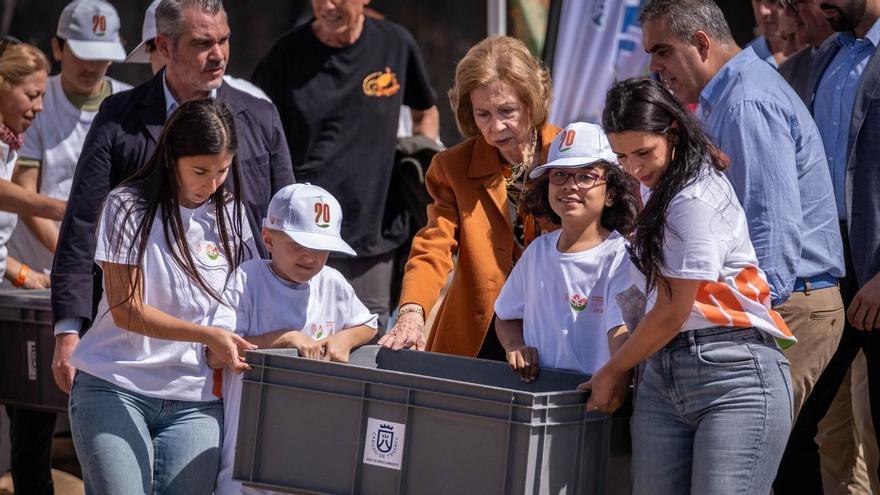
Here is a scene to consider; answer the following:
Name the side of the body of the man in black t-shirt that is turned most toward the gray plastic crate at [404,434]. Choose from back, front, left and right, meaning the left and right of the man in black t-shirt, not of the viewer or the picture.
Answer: front

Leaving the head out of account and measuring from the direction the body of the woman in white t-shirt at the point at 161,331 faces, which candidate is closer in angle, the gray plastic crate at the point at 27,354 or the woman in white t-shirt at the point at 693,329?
the woman in white t-shirt

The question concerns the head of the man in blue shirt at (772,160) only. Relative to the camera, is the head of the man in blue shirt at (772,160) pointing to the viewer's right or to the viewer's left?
to the viewer's left

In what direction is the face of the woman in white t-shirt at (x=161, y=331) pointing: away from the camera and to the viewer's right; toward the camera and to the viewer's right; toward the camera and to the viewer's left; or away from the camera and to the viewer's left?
toward the camera and to the viewer's right

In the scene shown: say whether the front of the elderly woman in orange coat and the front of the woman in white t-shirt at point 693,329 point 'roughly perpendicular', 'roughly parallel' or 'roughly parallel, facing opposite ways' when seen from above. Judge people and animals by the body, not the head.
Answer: roughly perpendicular

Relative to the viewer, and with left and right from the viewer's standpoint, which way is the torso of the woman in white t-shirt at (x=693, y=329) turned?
facing the viewer and to the left of the viewer

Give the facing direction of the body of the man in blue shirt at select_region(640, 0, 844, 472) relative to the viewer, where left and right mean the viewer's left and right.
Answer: facing to the left of the viewer

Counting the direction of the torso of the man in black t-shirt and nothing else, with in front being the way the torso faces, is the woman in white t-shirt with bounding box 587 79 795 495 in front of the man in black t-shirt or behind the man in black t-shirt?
in front

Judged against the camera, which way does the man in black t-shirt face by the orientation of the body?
toward the camera

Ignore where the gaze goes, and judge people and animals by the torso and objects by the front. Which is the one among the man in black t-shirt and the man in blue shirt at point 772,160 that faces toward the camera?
the man in black t-shirt

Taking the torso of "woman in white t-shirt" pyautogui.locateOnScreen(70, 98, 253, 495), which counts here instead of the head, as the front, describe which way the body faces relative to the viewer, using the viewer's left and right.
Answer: facing the viewer and to the right of the viewer

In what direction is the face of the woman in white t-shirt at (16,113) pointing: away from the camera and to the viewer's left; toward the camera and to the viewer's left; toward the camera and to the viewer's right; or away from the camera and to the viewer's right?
toward the camera and to the viewer's right

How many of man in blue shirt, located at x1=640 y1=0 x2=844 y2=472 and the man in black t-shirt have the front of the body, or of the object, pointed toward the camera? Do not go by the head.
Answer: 1

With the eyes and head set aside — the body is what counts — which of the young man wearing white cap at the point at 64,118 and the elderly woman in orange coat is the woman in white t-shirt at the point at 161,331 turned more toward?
the elderly woman in orange coat

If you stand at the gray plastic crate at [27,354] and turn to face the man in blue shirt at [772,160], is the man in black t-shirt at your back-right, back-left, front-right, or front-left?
front-left

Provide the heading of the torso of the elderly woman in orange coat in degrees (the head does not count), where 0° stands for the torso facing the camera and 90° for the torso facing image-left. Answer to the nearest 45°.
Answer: approximately 315°
